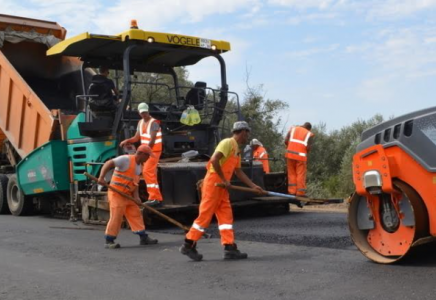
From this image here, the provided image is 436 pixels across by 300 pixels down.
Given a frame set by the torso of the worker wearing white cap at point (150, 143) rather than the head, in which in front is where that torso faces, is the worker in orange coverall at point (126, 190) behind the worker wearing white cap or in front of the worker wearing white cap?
in front

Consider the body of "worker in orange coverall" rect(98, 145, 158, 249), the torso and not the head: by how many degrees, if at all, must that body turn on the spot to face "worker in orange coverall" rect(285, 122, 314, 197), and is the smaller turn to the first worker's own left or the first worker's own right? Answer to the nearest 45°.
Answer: approximately 90° to the first worker's own left

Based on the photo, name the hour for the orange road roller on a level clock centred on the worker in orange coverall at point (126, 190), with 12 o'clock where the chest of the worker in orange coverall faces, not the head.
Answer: The orange road roller is roughly at 12 o'clock from the worker in orange coverall.

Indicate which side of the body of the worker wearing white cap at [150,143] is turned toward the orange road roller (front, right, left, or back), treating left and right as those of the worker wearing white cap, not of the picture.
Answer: left

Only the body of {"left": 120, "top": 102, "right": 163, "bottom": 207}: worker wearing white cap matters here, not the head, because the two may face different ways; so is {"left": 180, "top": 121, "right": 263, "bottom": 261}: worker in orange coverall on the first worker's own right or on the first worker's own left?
on the first worker's own left

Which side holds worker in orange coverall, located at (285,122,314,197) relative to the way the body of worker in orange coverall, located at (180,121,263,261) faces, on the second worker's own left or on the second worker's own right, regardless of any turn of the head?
on the second worker's own left

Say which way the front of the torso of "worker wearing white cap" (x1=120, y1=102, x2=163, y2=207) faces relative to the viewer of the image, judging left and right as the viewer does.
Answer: facing the viewer and to the left of the viewer

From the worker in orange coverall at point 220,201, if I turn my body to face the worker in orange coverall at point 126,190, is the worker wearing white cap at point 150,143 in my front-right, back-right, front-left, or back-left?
front-right

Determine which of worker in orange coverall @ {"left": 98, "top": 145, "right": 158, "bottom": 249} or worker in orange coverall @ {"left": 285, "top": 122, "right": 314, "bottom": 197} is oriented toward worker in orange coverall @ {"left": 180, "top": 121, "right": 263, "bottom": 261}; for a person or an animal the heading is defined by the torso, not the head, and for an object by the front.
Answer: worker in orange coverall @ {"left": 98, "top": 145, "right": 158, "bottom": 249}

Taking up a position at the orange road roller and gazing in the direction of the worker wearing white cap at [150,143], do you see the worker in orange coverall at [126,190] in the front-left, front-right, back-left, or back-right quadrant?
front-left
